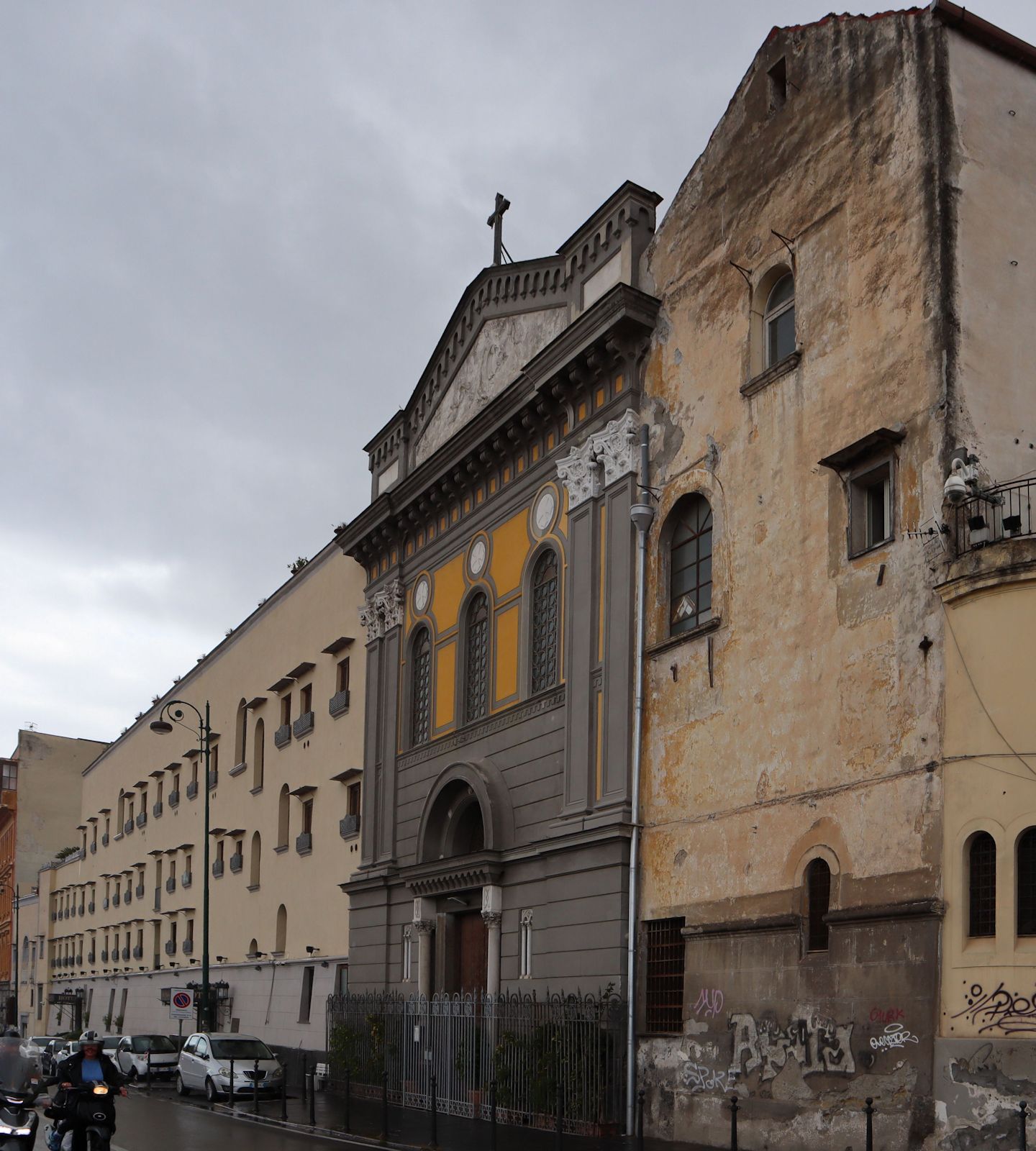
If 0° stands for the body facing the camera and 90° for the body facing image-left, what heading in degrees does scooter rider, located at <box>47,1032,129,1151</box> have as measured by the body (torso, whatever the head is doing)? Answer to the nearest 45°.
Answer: approximately 0°

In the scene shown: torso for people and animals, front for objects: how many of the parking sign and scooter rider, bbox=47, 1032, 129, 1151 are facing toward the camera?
2

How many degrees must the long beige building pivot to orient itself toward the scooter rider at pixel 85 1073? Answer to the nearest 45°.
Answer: approximately 45° to its left

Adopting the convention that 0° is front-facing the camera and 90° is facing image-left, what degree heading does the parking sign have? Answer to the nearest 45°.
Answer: approximately 0°
